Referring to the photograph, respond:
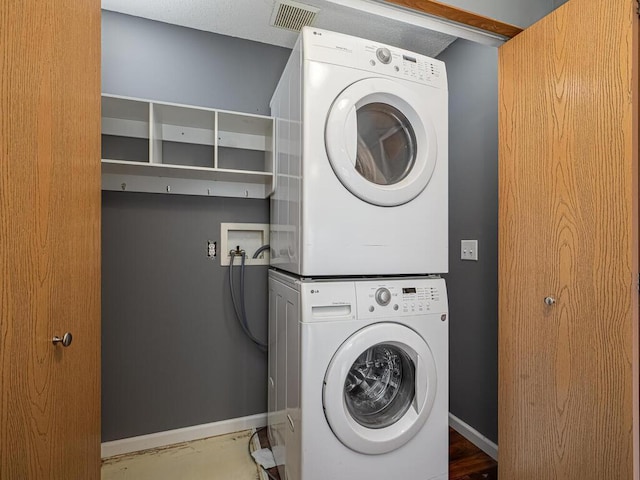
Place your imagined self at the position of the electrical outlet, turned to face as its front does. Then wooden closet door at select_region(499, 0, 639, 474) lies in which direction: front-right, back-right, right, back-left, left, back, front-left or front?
front-left

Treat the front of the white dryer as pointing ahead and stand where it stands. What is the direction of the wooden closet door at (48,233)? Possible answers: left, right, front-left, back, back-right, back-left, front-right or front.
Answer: right

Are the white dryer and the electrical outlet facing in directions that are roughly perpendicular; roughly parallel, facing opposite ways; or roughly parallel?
roughly parallel

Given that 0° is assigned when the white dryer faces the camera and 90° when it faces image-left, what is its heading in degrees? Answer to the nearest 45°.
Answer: approximately 315°

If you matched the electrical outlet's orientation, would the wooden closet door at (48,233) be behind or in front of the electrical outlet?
in front

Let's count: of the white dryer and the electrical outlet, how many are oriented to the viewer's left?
0

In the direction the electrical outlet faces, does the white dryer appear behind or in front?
in front

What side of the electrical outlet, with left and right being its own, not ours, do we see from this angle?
front
